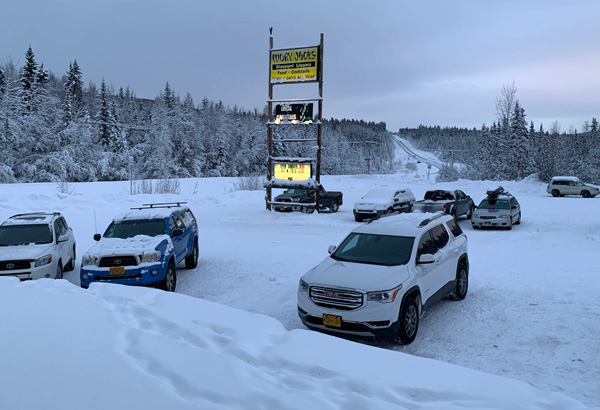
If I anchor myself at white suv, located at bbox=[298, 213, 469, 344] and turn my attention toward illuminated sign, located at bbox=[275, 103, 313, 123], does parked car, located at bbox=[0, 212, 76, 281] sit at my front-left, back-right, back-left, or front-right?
front-left

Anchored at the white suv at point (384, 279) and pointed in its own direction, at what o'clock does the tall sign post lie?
The tall sign post is roughly at 4 o'clock from the white suv.

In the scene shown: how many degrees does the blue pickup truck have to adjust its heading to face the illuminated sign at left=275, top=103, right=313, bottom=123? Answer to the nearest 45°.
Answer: approximately 180°

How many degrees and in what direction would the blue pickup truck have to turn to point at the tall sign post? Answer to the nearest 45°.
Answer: approximately 180°

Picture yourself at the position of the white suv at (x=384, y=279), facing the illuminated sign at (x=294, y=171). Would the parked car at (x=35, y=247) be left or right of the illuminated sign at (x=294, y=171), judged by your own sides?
left

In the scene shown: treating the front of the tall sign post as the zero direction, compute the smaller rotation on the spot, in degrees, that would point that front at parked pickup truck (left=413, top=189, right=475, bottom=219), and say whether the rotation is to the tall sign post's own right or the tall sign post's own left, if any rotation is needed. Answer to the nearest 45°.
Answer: approximately 45° to the tall sign post's own left

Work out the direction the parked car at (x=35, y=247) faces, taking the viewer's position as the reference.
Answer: facing the viewer and to the left of the viewer

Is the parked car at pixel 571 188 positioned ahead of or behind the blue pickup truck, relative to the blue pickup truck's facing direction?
behind

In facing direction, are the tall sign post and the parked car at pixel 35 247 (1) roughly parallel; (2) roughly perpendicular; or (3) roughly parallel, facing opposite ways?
roughly parallel

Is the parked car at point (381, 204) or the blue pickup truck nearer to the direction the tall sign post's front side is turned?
the blue pickup truck

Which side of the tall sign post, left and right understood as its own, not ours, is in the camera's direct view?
front

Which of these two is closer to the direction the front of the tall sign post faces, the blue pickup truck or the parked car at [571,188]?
the blue pickup truck

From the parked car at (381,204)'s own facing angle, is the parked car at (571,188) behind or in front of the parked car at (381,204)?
behind

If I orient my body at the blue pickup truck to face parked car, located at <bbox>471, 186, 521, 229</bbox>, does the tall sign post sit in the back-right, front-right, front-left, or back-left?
front-left

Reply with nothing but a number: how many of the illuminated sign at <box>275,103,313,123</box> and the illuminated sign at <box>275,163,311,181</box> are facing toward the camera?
2
